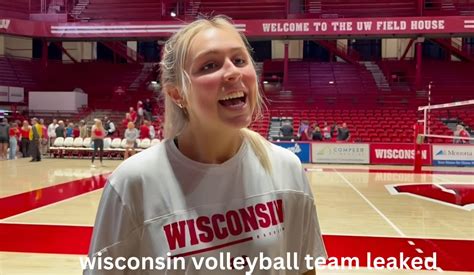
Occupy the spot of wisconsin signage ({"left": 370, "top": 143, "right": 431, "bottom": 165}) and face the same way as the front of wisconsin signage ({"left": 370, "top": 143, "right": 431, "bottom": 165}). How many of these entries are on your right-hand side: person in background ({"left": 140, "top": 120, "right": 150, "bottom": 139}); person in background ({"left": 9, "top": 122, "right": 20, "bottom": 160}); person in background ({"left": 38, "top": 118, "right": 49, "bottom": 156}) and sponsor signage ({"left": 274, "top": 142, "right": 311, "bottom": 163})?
4

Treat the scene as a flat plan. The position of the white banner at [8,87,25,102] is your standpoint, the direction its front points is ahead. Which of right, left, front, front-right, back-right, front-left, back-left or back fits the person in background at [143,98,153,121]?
front-left

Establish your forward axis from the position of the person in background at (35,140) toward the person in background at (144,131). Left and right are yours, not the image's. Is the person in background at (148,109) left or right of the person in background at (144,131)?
left

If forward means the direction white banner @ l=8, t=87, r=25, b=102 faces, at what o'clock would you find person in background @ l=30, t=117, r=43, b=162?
The person in background is roughly at 12 o'clock from the white banner.
